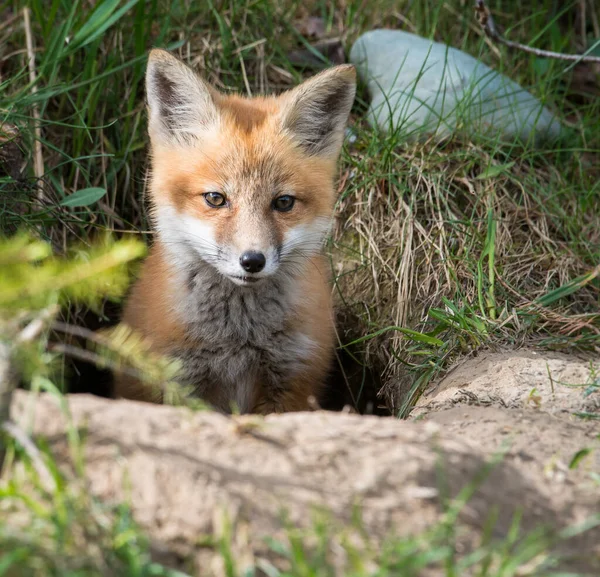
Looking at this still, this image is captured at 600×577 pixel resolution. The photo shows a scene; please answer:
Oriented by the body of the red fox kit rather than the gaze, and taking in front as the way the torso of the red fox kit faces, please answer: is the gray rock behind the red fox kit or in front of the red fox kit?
behind

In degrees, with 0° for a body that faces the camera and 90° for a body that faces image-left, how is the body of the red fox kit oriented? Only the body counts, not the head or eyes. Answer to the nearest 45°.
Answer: approximately 0°

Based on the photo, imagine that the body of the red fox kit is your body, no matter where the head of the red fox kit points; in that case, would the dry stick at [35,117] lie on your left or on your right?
on your right
